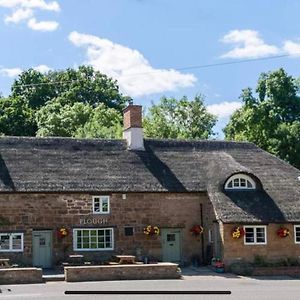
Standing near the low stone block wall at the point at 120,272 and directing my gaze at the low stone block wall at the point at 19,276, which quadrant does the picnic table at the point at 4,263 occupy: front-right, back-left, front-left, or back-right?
front-right

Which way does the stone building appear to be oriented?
toward the camera

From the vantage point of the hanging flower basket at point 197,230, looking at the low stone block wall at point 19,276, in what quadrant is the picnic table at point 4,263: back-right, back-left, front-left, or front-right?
front-right

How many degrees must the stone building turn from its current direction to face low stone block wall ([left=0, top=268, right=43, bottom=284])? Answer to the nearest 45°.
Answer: approximately 45° to its right

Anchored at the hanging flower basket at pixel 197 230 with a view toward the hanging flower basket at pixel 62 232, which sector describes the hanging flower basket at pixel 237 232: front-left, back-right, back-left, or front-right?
back-left

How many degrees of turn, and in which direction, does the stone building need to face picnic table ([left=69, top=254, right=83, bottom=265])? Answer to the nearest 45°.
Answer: approximately 45° to its right

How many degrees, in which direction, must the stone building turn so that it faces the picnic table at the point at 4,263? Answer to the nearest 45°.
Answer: approximately 45° to its right

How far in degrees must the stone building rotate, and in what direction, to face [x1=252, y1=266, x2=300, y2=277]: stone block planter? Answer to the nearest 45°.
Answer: approximately 90° to its left

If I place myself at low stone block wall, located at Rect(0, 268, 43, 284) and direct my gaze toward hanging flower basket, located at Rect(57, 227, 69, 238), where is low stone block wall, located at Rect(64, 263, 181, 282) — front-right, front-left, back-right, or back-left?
front-right

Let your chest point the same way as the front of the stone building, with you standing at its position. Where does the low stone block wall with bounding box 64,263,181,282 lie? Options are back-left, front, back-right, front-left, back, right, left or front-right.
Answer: front
